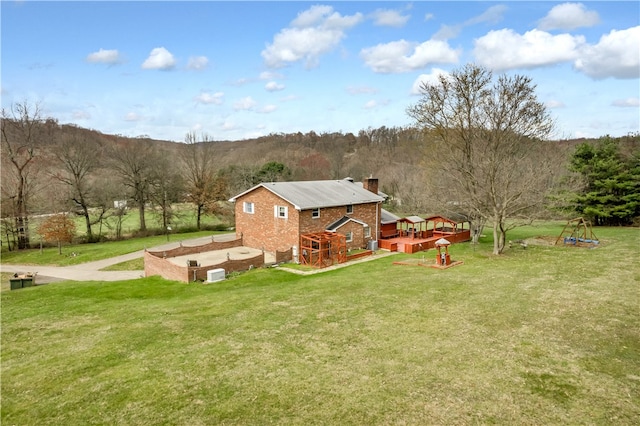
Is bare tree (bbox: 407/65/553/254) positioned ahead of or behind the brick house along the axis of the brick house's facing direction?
behind

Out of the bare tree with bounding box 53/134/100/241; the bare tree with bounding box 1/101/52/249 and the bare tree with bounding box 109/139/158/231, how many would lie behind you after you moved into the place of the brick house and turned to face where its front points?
0

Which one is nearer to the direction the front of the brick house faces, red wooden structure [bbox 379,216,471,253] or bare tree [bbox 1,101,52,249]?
the bare tree

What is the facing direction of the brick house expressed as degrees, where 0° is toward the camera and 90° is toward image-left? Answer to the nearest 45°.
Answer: approximately 135°

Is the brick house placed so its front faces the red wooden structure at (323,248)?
no

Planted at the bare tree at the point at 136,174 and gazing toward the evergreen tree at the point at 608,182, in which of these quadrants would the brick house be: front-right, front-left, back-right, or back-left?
front-right

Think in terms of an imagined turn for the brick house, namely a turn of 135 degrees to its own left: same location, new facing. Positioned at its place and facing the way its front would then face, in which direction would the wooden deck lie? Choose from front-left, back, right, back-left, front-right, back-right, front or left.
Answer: left

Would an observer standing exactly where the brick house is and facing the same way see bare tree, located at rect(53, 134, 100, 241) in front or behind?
in front

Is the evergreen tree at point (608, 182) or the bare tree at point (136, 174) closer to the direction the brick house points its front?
the bare tree

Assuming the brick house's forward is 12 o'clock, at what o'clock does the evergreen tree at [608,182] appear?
The evergreen tree is roughly at 4 o'clock from the brick house.

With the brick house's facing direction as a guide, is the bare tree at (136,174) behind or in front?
in front

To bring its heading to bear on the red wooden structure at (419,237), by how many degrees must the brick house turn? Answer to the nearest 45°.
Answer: approximately 135° to its right
